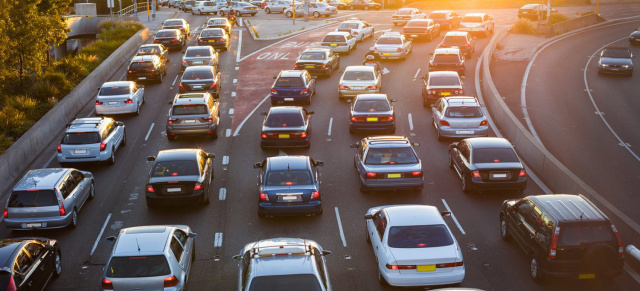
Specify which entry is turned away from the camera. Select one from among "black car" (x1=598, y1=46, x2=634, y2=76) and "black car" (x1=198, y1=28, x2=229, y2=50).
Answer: "black car" (x1=198, y1=28, x2=229, y2=50)

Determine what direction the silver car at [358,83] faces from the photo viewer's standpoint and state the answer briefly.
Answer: facing away from the viewer

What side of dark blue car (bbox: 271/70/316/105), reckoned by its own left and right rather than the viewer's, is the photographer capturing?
back

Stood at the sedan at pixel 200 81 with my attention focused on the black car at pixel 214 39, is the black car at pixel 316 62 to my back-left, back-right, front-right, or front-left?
front-right

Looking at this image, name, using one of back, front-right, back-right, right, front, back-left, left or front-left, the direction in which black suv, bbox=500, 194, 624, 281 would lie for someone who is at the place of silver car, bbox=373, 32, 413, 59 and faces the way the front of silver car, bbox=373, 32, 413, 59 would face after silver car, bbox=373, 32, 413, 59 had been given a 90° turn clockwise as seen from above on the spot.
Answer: front-right

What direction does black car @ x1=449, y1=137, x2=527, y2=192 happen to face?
away from the camera

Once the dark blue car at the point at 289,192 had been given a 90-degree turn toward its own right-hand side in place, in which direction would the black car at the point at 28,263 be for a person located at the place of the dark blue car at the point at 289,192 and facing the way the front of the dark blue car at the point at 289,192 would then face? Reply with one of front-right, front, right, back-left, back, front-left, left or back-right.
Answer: back-right

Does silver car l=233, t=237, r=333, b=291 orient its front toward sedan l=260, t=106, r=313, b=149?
yes

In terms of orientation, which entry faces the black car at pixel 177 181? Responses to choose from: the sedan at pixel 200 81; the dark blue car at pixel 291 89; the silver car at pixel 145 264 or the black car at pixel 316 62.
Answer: the silver car

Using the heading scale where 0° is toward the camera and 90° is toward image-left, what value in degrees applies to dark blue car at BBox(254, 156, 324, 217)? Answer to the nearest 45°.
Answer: approximately 180°

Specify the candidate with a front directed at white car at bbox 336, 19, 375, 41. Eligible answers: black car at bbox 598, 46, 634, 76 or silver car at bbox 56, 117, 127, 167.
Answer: the silver car

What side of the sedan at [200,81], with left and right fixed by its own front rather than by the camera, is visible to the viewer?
back

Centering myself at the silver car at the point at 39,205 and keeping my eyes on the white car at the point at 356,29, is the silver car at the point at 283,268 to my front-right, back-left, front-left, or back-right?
back-right

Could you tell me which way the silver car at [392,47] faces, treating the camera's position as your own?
facing away from the viewer and to the right of the viewer

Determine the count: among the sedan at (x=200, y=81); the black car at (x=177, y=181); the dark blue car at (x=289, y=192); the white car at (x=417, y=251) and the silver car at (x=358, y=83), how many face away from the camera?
5

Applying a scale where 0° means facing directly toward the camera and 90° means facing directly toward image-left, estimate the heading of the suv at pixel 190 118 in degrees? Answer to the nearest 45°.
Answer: approximately 180°

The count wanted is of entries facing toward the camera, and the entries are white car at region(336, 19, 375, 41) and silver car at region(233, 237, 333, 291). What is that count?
0

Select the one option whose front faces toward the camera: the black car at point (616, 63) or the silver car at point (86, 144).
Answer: the black car

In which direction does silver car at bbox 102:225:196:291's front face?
away from the camera

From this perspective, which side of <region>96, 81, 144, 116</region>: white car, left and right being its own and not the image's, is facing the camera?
back

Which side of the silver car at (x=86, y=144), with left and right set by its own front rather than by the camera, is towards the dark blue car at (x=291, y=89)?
front

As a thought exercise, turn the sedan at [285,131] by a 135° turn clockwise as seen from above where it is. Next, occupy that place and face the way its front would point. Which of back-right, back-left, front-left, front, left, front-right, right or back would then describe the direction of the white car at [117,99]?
back

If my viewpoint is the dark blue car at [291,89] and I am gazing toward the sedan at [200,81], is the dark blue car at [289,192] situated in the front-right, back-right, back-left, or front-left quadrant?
back-left

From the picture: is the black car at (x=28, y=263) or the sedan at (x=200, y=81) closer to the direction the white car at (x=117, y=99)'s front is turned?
the sedan
